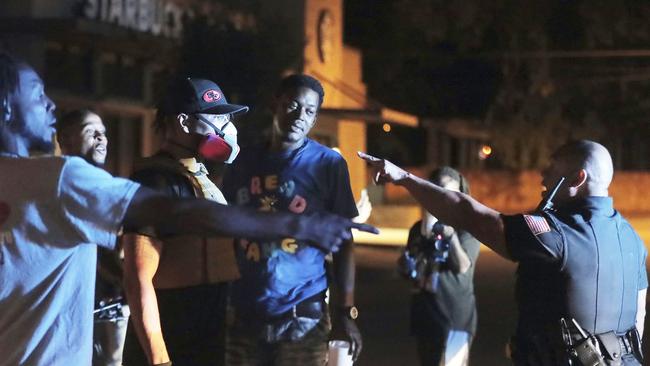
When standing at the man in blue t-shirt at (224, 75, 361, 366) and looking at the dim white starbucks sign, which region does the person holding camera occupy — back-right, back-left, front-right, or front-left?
front-right

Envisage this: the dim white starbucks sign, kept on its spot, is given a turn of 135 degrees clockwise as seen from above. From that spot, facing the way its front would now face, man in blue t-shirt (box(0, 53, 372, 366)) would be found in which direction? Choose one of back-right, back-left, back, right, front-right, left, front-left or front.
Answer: left

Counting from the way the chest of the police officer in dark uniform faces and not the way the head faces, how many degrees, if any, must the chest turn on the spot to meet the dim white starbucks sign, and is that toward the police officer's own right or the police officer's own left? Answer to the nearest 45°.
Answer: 0° — they already face it

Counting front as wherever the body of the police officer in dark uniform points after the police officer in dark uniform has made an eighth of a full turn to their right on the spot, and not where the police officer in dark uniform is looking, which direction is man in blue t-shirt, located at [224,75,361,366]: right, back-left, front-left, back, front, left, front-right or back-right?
left

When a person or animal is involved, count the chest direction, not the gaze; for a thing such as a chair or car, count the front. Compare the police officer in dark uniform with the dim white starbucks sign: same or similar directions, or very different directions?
very different directions

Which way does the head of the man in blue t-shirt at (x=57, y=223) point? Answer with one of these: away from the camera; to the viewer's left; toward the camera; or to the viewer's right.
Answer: to the viewer's right

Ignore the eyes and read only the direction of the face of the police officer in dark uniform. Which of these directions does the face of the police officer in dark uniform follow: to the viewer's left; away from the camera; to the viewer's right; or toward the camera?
to the viewer's left

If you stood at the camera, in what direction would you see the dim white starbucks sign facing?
facing the viewer and to the right of the viewer

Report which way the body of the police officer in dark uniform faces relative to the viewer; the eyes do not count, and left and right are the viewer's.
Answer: facing away from the viewer and to the left of the viewer
